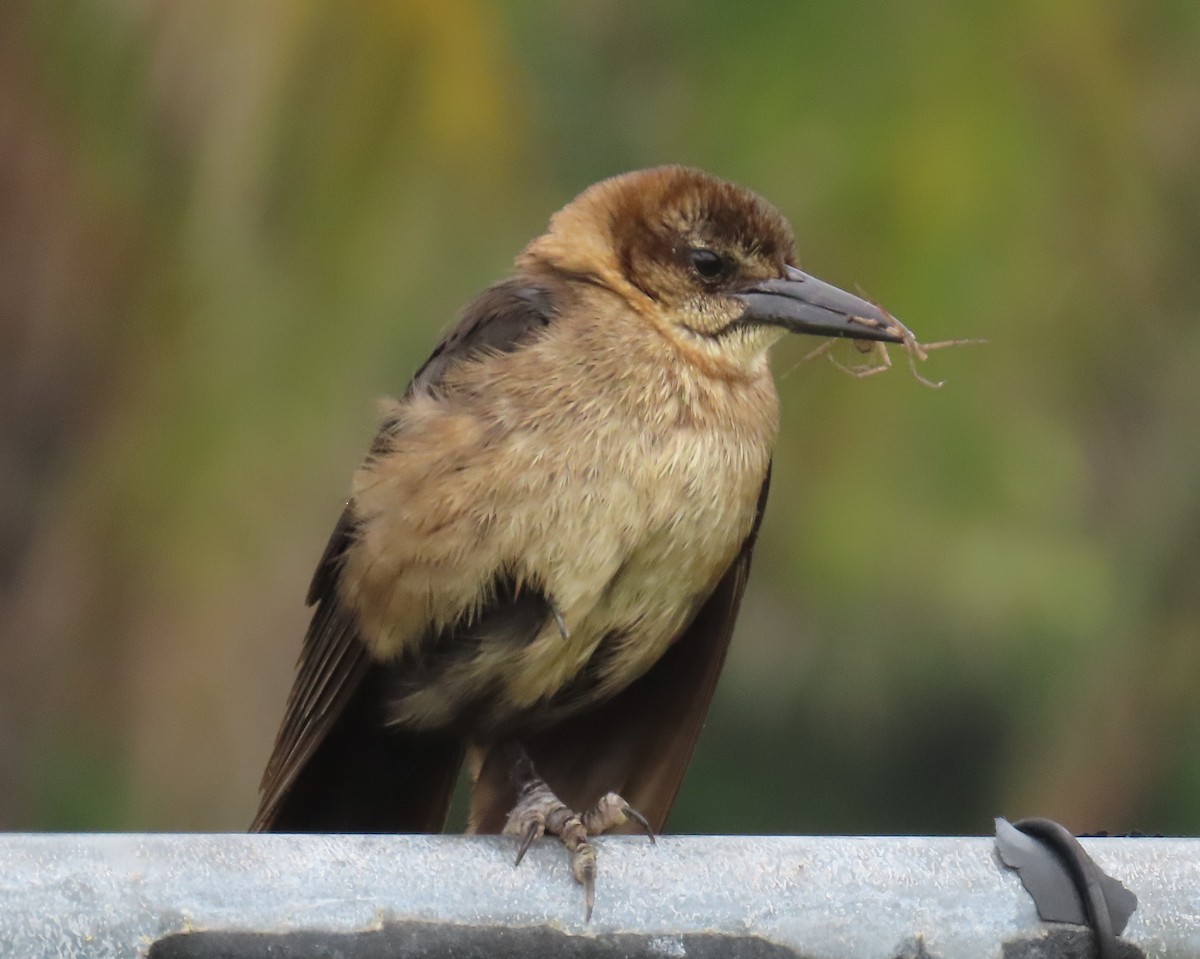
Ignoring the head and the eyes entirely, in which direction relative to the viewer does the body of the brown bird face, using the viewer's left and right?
facing the viewer and to the right of the viewer
